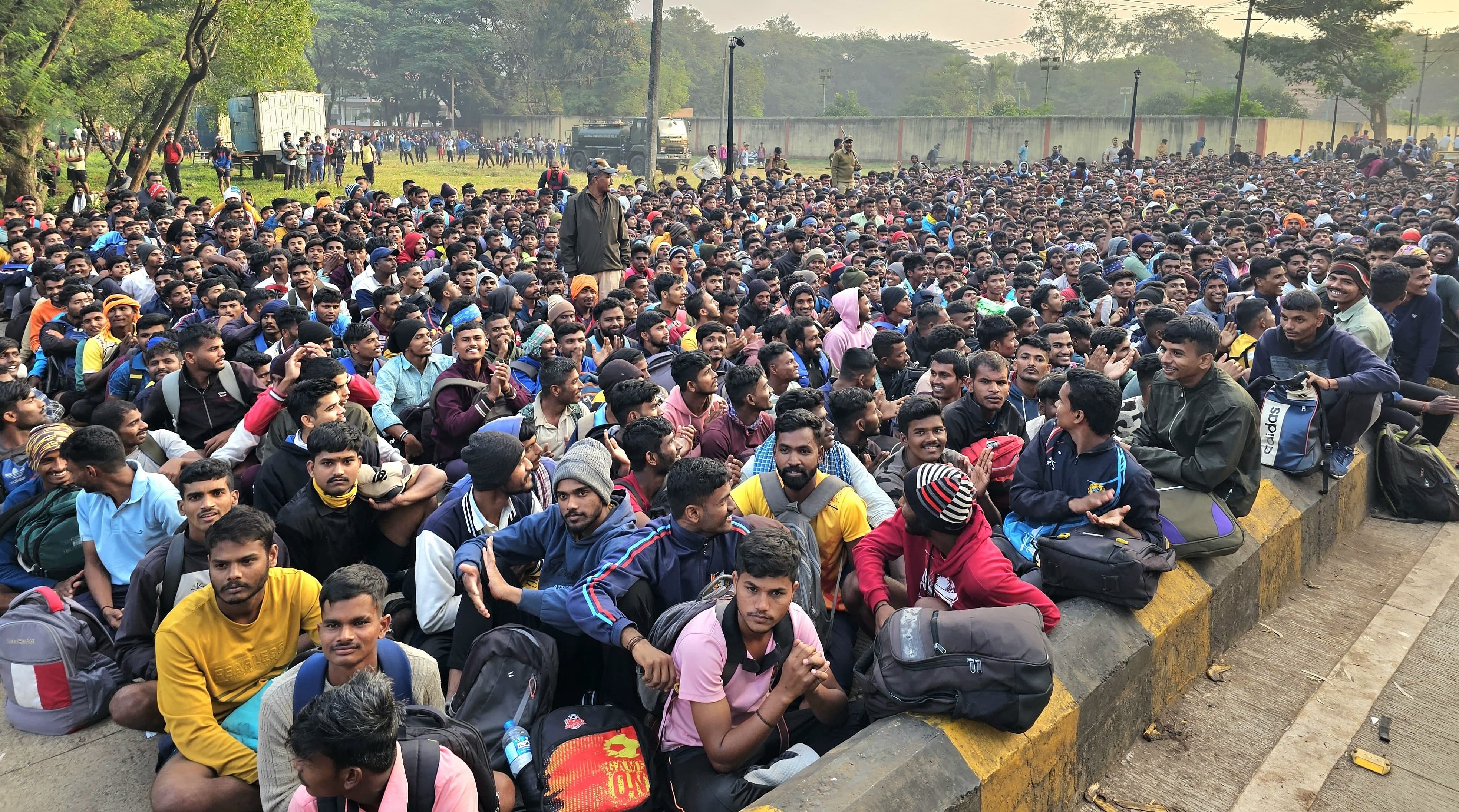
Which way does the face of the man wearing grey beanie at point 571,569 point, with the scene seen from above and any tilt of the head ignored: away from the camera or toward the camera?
toward the camera

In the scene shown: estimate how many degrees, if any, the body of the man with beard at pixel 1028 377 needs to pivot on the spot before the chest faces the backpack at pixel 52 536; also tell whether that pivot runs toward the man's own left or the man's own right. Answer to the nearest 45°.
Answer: approximately 45° to the man's own right

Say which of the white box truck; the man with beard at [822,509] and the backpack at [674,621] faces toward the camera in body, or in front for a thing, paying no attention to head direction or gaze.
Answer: the man with beard

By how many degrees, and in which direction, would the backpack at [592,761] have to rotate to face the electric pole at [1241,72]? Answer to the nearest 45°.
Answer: approximately 135° to its left

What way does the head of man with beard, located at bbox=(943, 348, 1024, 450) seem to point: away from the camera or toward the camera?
toward the camera

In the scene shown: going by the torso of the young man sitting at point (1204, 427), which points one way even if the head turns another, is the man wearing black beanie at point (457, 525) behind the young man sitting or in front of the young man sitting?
in front

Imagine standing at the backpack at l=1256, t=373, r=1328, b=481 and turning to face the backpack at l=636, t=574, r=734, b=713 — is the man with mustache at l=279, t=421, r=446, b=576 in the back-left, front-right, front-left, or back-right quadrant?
front-right

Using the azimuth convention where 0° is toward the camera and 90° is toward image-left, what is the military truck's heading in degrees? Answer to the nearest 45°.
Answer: approximately 315°

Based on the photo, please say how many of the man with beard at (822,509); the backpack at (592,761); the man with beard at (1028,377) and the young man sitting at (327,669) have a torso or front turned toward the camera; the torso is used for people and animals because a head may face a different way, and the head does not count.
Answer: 4

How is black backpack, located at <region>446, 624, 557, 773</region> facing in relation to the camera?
toward the camera

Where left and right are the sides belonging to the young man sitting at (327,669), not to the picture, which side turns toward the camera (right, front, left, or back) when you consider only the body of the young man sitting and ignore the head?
front

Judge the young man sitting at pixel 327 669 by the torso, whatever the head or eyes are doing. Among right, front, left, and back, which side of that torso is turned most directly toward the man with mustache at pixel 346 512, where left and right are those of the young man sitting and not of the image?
back

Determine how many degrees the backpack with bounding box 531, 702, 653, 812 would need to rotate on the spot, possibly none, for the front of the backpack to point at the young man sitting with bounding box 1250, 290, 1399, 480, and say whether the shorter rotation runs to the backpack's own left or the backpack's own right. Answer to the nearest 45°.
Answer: approximately 135° to the backpack's own left

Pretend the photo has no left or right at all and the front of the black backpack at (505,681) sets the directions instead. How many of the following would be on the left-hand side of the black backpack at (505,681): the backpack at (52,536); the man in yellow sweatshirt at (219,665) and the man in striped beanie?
1

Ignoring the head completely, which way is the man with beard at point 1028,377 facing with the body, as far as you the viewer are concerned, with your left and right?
facing the viewer

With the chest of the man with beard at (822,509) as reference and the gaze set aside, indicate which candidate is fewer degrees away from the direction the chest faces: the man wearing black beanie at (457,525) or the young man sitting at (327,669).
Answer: the young man sitting
